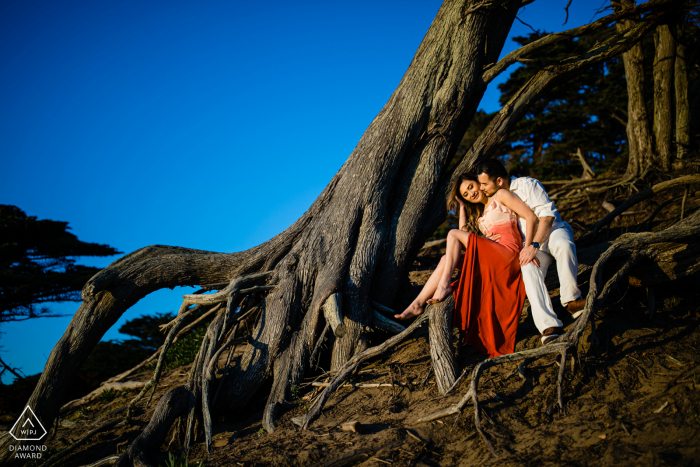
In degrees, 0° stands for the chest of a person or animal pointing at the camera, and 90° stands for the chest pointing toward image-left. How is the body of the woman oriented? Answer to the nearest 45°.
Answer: approximately 45°

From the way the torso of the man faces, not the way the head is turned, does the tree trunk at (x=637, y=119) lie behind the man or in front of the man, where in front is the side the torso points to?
behind

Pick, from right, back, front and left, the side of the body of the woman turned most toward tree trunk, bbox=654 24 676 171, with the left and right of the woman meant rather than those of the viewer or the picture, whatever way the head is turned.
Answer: back

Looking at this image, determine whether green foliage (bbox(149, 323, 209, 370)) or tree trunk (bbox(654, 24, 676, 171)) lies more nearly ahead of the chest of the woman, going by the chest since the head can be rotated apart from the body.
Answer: the green foliage

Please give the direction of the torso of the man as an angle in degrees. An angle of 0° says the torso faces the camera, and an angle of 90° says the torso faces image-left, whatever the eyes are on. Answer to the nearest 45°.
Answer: approximately 45°

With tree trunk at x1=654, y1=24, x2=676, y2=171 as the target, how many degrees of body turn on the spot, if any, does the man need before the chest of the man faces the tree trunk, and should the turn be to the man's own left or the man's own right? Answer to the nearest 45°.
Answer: approximately 180°

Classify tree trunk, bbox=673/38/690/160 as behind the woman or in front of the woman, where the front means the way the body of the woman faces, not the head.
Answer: behind
